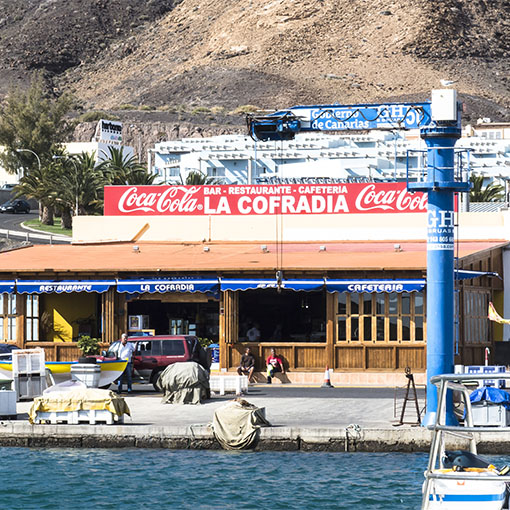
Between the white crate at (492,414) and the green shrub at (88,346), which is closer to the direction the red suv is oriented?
the green shrub

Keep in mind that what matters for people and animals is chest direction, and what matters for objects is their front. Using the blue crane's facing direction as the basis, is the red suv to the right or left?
on its right

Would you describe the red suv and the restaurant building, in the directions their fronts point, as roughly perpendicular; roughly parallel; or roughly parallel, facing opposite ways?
roughly perpendicular

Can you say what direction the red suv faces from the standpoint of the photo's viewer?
facing to the left of the viewer

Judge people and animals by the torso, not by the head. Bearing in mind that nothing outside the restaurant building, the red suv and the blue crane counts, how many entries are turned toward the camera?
1

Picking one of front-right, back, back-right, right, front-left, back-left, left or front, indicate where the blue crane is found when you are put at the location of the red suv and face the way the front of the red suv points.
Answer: back-left

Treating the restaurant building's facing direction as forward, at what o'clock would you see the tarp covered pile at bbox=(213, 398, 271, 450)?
The tarp covered pile is roughly at 12 o'clock from the restaurant building.

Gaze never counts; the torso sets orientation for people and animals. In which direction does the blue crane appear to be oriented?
to the viewer's left

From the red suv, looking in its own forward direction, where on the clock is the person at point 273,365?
The person is roughly at 5 o'clock from the red suv.

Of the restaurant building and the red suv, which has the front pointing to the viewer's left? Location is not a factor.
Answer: the red suv

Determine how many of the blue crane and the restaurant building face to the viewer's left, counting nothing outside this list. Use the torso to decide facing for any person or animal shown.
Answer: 1

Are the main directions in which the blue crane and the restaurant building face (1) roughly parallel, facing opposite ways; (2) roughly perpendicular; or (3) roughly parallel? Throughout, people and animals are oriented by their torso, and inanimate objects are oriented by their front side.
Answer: roughly perpendicular

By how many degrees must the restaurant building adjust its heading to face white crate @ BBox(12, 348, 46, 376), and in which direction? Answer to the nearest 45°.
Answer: approximately 45° to its right

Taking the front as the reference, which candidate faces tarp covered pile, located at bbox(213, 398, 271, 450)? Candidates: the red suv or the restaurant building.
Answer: the restaurant building

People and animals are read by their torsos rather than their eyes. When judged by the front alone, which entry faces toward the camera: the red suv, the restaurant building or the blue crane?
the restaurant building
